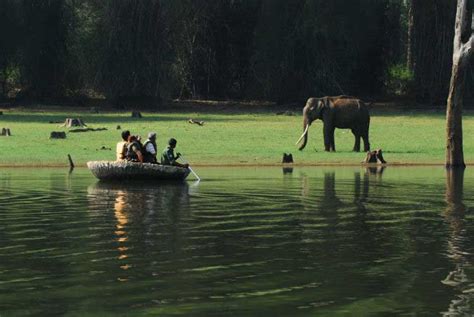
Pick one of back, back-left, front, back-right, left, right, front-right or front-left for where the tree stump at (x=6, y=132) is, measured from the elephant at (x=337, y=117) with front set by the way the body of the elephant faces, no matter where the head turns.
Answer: front

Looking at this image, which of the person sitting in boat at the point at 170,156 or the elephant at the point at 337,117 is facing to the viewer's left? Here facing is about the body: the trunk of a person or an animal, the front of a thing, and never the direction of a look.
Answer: the elephant

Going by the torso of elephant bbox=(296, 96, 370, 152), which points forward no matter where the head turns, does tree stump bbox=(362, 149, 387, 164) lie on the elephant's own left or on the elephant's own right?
on the elephant's own left

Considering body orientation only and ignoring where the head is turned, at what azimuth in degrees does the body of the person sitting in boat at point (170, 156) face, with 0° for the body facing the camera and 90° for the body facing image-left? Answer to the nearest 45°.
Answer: approximately 270°

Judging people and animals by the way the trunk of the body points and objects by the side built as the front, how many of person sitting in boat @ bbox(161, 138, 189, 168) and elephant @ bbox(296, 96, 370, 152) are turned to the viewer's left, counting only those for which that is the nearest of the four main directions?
1

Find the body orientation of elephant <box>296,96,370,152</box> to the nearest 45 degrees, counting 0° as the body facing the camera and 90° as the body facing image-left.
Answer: approximately 90°

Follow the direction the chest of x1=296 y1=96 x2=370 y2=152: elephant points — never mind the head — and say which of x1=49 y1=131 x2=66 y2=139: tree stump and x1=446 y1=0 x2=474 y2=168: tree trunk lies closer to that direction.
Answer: the tree stump

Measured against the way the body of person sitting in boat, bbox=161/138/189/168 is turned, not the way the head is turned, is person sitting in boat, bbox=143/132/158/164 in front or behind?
behind

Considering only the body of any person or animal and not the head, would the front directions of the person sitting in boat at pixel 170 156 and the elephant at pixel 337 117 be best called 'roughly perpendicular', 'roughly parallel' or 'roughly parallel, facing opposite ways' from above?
roughly parallel, facing opposite ways
